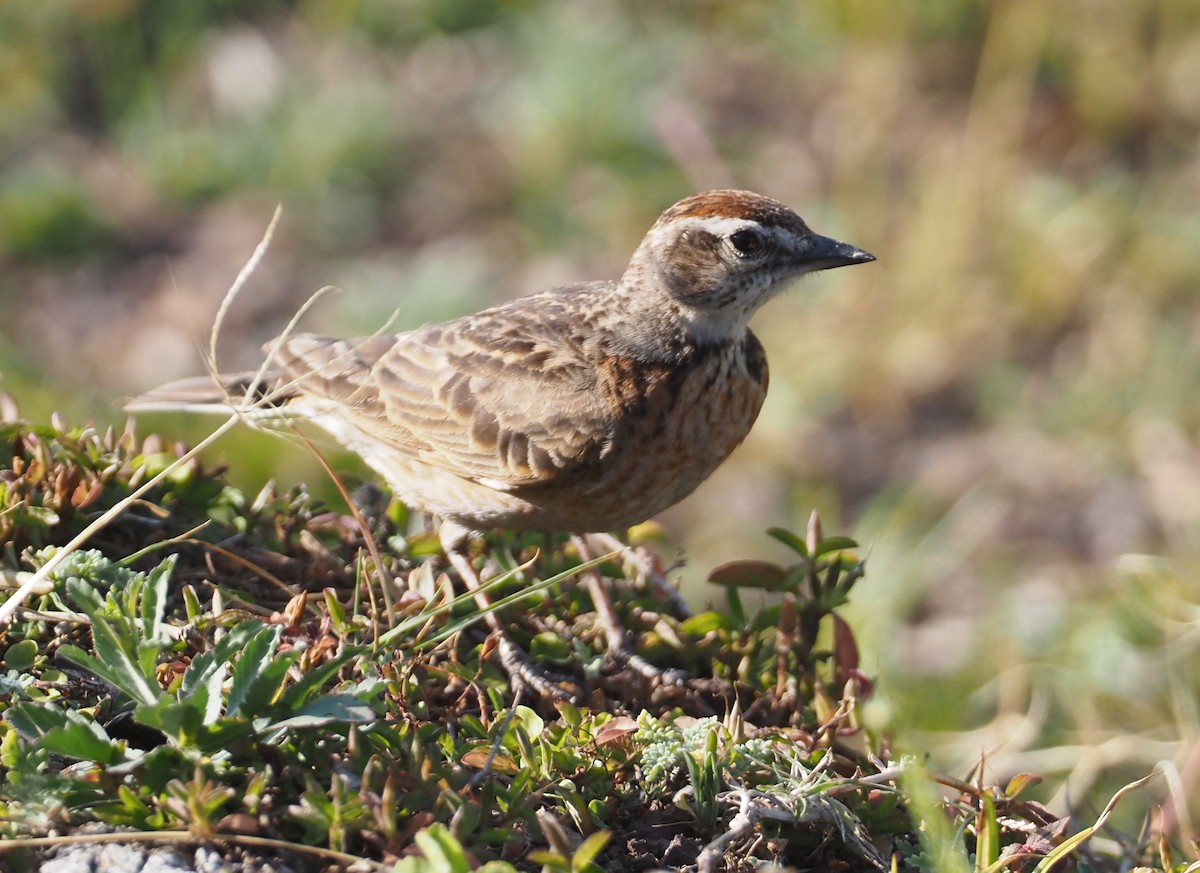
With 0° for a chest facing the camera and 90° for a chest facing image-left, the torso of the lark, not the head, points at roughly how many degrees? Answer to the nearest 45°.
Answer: approximately 270°

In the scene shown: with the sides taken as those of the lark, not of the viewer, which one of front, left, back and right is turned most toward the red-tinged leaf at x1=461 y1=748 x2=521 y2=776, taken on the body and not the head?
right
